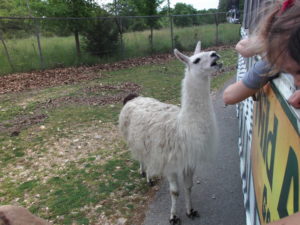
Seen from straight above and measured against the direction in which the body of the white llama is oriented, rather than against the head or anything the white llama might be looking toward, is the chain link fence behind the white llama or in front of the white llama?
behind

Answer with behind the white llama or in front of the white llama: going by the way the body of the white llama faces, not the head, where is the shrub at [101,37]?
behind

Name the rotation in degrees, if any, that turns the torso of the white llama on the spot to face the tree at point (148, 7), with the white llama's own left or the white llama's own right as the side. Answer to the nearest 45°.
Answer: approximately 135° to the white llama's own left

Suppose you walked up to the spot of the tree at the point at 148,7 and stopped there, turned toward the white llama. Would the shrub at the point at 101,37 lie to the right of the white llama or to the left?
right

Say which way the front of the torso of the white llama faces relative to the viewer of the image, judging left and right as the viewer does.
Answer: facing the viewer and to the right of the viewer
